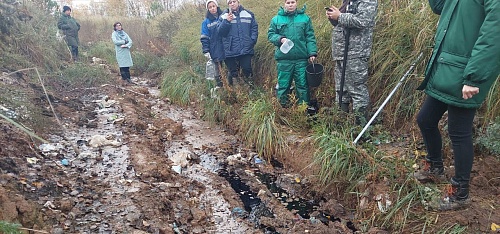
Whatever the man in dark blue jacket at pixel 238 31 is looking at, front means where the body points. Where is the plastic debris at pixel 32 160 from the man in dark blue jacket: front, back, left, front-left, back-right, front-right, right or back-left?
front-right

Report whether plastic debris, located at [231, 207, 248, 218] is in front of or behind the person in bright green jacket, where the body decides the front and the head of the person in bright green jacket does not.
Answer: in front

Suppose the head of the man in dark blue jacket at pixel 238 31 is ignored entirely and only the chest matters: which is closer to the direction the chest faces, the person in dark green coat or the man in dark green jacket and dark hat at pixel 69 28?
the person in dark green coat

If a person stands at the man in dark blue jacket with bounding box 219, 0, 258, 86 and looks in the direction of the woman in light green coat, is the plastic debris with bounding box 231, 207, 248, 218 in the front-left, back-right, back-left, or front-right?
back-left

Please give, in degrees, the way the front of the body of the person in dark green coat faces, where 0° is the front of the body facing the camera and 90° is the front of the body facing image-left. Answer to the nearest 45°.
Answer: approximately 45°

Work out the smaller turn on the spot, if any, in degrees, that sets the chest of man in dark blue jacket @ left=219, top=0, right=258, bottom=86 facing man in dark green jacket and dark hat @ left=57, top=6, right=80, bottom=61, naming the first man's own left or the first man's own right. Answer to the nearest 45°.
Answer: approximately 135° to the first man's own right

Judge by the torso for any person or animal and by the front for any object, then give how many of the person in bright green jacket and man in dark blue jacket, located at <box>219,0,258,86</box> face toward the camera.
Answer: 2

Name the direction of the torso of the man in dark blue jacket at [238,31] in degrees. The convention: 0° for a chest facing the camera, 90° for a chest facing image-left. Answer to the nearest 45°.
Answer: approximately 0°

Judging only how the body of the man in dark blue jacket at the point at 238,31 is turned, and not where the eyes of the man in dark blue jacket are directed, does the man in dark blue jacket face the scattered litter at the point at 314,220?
yes

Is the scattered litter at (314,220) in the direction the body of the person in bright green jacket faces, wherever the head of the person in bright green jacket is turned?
yes

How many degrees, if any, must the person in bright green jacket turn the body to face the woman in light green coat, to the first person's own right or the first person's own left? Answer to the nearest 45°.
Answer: approximately 135° to the first person's own right

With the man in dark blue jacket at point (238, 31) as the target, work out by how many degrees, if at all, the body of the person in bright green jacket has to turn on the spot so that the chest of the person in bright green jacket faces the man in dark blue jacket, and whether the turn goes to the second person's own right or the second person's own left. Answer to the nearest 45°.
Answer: approximately 135° to the second person's own right
